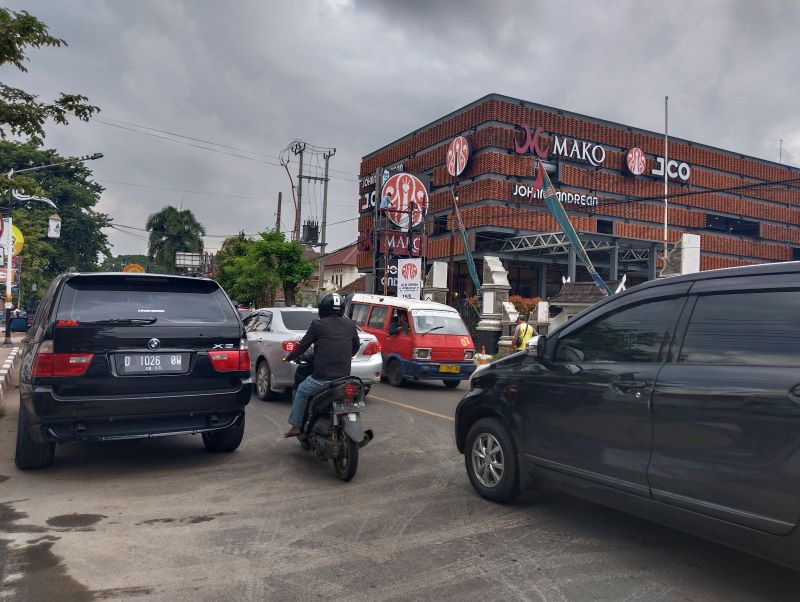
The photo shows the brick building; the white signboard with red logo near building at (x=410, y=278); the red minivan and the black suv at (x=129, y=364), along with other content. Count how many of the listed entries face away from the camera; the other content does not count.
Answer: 1

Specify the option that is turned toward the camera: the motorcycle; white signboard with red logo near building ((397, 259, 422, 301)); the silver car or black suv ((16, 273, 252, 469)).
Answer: the white signboard with red logo near building

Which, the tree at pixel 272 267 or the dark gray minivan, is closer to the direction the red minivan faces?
the dark gray minivan

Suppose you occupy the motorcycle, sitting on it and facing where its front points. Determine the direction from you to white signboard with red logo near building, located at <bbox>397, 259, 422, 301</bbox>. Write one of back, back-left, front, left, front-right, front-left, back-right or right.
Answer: front-right

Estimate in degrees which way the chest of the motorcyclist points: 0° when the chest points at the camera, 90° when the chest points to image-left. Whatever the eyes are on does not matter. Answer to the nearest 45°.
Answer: approximately 135°

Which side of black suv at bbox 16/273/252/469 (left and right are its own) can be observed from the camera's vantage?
back

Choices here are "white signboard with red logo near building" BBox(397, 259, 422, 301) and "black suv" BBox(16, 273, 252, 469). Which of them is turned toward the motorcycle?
the white signboard with red logo near building

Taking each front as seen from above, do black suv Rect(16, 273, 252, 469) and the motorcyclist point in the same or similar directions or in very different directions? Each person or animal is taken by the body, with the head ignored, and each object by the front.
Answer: same or similar directions

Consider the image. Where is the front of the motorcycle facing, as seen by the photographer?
facing away from the viewer and to the left of the viewer

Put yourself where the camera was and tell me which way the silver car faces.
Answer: facing away from the viewer and to the left of the viewer

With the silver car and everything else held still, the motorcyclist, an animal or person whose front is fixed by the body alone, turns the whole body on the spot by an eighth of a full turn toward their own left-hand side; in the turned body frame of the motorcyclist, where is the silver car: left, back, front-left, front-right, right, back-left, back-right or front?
right

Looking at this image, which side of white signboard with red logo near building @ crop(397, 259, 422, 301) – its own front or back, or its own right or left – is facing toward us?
front

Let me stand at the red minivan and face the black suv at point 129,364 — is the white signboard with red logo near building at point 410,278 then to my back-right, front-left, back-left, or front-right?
back-right

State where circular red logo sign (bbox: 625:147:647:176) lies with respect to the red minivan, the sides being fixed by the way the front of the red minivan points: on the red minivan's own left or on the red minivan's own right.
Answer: on the red minivan's own left

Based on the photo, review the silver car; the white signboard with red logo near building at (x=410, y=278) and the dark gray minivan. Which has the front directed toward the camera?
the white signboard with red logo near building

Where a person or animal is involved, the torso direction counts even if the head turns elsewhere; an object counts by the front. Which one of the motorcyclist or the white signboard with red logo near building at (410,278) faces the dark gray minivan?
the white signboard with red logo near building

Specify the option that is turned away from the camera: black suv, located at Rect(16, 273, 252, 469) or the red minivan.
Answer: the black suv

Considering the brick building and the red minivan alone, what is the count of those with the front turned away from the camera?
0

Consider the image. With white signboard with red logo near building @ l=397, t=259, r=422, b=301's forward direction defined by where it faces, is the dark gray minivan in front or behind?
in front

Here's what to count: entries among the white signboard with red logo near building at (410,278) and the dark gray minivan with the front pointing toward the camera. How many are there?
1

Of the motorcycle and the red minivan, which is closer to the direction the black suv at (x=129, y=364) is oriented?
the red minivan

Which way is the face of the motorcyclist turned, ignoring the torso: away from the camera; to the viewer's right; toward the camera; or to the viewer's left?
away from the camera

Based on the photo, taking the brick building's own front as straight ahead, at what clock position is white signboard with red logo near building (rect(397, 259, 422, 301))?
The white signboard with red logo near building is roughly at 2 o'clock from the brick building.

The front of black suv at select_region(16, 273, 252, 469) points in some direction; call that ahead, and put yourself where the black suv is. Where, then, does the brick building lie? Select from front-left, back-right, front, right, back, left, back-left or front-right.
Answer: front-right
